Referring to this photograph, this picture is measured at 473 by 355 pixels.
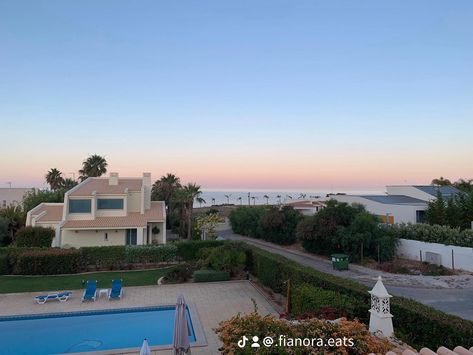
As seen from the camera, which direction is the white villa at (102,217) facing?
toward the camera

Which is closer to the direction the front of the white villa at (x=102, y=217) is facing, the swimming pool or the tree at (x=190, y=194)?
the swimming pool

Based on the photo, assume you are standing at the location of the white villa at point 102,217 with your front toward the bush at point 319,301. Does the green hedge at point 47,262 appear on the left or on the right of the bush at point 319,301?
right

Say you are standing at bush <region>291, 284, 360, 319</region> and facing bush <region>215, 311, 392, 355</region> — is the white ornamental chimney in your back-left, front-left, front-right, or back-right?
front-left

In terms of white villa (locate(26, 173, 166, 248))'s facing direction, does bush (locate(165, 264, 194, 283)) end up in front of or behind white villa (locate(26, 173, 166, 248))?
in front

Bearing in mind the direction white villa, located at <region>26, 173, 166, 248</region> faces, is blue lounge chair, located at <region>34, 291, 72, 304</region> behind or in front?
in front

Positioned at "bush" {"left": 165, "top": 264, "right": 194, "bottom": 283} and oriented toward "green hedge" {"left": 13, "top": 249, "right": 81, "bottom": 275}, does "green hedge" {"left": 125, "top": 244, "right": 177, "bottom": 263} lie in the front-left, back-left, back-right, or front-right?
front-right

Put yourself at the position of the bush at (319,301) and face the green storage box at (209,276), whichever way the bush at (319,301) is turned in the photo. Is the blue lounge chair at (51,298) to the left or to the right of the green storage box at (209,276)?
left

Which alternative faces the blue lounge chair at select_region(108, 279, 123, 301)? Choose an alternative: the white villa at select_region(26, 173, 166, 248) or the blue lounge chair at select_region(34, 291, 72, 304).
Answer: the white villa

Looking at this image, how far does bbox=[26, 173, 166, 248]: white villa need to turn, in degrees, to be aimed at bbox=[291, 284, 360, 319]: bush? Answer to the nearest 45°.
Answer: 0° — it already faces it
